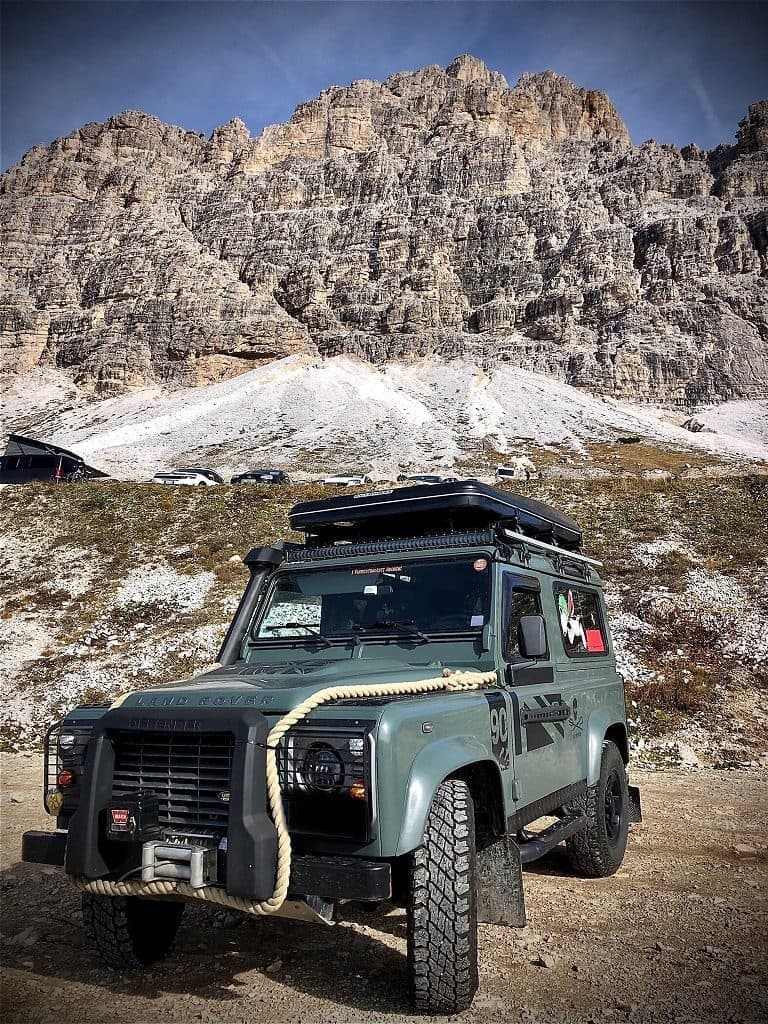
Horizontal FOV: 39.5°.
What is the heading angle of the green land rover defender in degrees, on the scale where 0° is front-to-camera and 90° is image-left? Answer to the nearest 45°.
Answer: approximately 45°
